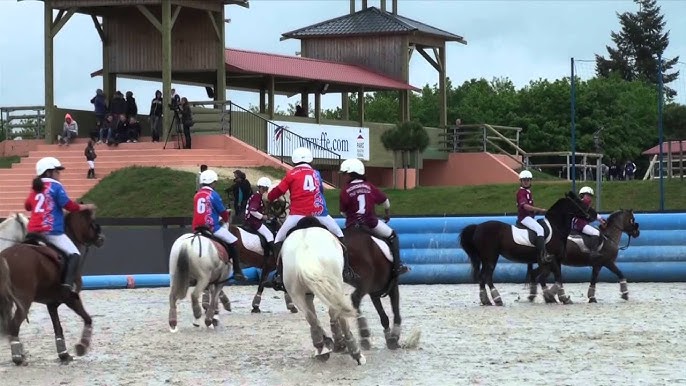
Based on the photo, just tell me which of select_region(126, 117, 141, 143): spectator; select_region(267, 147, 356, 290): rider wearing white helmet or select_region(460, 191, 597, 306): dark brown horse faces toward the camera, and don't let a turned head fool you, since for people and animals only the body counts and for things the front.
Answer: the spectator

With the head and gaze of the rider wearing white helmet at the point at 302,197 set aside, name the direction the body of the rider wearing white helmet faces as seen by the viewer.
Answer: away from the camera

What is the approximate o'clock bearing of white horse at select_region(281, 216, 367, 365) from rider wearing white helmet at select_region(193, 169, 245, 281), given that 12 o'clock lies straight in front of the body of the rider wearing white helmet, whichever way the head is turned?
The white horse is roughly at 4 o'clock from the rider wearing white helmet.

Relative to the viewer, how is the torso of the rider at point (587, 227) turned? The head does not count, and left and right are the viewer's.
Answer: facing to the right of the viewer

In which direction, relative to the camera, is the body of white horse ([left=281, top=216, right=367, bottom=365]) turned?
away from the camera

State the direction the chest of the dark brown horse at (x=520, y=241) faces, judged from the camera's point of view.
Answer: to the viewer's right

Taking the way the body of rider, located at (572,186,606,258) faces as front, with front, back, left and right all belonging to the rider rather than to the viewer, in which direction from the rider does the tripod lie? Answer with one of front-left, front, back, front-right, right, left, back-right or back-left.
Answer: back-left

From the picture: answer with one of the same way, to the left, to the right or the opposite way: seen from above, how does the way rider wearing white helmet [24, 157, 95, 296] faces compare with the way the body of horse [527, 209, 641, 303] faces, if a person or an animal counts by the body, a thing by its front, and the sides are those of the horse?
to the left

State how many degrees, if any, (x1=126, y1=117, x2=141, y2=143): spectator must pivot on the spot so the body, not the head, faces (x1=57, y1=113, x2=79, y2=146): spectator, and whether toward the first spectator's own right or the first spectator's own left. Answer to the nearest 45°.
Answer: approximately 90° to the first spectator's own right

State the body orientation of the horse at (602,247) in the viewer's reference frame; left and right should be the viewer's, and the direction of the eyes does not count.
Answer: facing to the right of the viewer

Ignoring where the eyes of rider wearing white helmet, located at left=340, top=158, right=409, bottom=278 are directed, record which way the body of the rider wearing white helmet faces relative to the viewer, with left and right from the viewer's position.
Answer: facing away from the viewer

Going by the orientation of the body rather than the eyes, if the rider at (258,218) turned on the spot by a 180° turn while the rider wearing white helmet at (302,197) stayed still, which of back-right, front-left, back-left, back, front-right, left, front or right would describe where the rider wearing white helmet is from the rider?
left

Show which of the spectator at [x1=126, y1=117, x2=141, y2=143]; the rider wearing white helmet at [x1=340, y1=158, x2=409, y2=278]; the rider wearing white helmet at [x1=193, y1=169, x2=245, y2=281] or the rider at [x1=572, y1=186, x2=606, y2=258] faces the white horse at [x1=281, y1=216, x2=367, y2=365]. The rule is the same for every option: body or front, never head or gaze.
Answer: the spectator

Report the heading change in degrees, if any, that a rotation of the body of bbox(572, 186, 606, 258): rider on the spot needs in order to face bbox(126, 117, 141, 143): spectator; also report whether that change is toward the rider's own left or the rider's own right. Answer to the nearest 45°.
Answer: approximately 135° to the rider's own left

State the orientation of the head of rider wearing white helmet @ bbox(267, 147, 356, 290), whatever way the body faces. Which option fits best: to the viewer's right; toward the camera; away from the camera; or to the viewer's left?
away from the camera

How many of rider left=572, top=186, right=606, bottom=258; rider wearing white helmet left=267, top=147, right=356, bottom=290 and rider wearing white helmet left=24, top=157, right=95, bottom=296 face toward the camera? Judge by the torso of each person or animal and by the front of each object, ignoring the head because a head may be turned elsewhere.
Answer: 0
